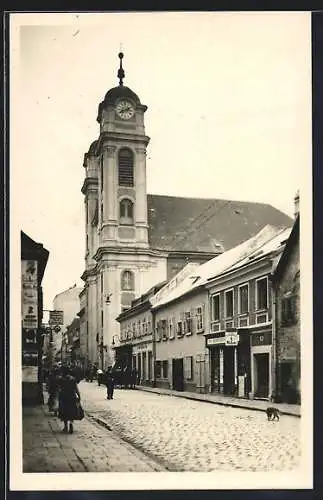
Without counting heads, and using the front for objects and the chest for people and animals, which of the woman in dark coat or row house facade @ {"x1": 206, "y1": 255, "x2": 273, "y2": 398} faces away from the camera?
the woman in dark coat

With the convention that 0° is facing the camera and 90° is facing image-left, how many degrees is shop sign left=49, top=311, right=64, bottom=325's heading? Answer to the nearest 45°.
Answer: approximately 0°
